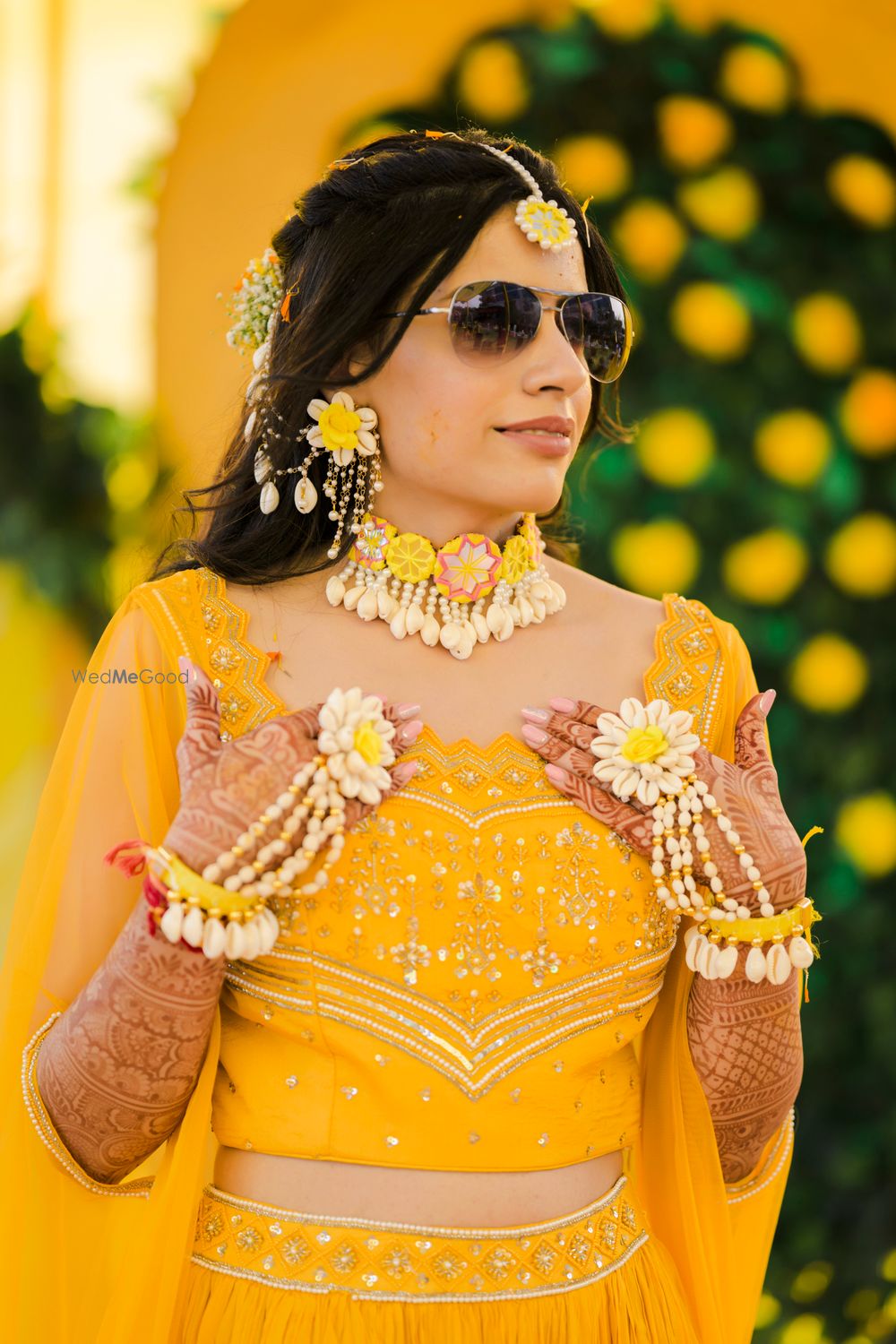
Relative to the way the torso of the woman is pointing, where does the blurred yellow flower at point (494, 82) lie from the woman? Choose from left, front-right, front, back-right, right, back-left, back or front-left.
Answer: back

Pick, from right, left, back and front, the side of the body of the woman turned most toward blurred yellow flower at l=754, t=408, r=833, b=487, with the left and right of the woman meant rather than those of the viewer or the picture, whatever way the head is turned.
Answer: back

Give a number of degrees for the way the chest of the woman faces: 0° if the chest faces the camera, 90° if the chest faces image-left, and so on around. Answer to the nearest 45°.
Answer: approximately 0°

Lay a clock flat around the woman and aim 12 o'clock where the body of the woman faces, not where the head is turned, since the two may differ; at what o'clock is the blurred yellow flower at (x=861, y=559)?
The blurred yellow flower is roughly at 7 o'clock from the woman.

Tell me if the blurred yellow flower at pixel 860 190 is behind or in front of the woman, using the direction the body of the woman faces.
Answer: behind

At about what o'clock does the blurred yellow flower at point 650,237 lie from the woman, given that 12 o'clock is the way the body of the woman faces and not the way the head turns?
The blurred yellow flower is roughly at 6 o'clock from the woman.

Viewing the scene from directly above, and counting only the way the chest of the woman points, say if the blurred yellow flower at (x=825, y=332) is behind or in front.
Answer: behind

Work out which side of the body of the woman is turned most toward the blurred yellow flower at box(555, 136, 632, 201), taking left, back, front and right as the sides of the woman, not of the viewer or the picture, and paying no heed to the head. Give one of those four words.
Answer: back
